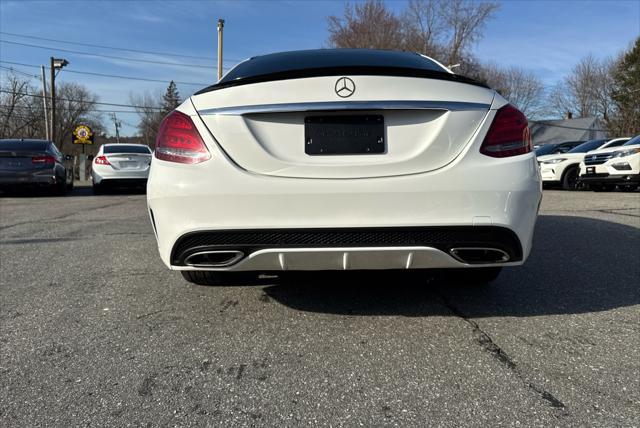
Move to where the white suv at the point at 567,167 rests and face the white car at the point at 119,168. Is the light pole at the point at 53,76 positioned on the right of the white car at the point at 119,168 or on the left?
right

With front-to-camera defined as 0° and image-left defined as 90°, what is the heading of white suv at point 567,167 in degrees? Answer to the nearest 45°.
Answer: approximately 45°

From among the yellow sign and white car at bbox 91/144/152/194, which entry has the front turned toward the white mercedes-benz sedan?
the yellow sign

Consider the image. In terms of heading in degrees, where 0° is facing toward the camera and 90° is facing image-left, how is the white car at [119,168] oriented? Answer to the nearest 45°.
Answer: approximately 180°

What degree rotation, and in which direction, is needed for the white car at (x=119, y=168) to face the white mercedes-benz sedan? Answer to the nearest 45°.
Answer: approximately 180°

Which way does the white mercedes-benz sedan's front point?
away from the camera

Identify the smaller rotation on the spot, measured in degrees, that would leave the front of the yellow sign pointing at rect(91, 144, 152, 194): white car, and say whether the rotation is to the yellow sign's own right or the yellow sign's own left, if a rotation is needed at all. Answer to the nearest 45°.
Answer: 0° — it already faces it

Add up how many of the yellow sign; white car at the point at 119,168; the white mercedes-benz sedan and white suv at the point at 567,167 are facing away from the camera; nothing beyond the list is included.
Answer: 2
